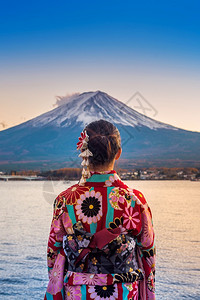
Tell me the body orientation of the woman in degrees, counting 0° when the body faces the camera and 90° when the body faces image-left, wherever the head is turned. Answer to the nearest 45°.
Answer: approximately 180°

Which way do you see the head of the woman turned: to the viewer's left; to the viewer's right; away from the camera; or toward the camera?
away from the camera
